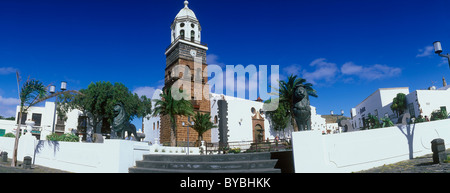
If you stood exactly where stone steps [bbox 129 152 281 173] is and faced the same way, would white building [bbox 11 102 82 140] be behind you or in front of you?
behind

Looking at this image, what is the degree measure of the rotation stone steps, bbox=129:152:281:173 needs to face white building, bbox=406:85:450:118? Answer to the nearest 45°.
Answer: approximately 135° to its left

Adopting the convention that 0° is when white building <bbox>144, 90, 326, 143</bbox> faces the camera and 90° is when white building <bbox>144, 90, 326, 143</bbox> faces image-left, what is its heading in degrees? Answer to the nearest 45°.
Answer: approximately 315°

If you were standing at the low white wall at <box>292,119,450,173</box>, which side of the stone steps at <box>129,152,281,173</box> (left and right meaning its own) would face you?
left

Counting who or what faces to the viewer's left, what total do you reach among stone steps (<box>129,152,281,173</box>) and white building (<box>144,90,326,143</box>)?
0

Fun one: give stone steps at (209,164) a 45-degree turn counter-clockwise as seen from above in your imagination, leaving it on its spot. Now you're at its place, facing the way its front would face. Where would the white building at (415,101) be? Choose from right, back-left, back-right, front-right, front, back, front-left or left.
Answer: left

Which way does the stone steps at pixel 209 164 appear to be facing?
toward the camera

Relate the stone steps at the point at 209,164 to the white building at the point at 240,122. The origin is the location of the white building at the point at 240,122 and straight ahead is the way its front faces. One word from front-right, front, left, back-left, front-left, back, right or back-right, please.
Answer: front-right

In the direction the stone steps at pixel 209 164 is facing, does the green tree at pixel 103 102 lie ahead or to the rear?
to the rear

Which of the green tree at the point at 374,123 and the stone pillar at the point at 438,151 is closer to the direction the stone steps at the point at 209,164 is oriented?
the stone pillar

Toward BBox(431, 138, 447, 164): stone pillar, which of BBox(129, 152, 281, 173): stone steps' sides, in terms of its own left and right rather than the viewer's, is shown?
left

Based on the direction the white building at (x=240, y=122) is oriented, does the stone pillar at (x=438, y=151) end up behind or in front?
in front

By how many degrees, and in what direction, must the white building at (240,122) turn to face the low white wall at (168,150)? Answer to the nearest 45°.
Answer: approximately 45° to its right

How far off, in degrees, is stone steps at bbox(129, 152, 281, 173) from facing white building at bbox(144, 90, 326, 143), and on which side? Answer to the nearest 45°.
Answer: approximately 180°
